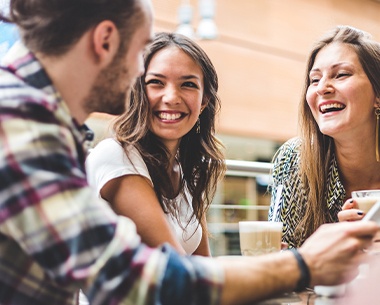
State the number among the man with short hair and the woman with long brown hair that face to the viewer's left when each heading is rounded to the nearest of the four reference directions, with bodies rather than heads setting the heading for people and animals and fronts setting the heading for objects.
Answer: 0

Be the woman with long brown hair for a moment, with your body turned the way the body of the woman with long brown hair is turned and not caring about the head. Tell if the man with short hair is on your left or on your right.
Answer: on your right

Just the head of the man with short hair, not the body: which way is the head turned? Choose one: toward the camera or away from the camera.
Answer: away from the camera

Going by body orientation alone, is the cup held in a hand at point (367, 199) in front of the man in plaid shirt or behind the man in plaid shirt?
in front

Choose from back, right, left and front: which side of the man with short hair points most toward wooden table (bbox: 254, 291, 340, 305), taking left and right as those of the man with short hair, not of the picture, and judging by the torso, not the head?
front

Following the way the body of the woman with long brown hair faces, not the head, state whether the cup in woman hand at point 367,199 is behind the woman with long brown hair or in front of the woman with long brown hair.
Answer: in front

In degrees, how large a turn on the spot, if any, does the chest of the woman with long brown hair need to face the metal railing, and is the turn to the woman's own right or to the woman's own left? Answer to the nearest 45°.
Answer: approximately 135° to the woman's own left

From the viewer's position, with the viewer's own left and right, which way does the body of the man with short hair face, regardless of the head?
facing away from the viewer and to the right of the viewer

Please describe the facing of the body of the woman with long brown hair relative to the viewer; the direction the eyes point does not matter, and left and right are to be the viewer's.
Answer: facing the viewer and to the right of the viewer

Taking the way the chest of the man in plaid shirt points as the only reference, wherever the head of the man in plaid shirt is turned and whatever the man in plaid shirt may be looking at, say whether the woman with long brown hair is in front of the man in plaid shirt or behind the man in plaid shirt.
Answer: in front
